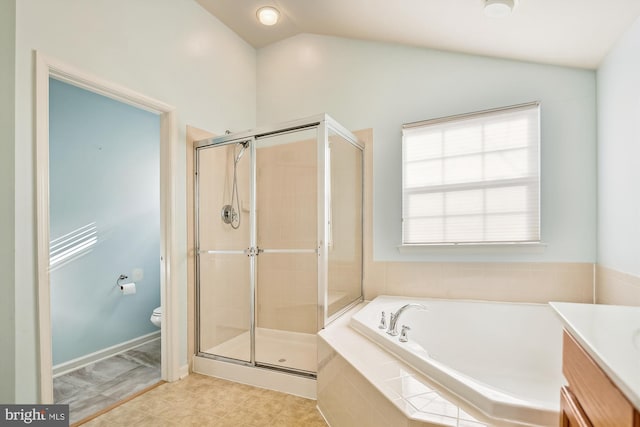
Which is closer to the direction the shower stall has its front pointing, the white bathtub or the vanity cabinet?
the vanity cabinet

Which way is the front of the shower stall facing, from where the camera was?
facing the viewer and to the left of the viewer

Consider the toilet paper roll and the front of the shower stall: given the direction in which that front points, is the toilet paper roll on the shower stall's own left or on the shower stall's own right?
on the shower stall's own right

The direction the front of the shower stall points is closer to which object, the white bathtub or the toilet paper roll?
the toilet paper roll

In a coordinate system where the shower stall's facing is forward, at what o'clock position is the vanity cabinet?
The vanity cabinet is roughly at 10 o'clock from the shower stall.

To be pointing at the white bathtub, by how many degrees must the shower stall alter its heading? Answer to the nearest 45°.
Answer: approximately 90° to its left

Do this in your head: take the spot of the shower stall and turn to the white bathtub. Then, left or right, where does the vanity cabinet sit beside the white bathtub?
right
